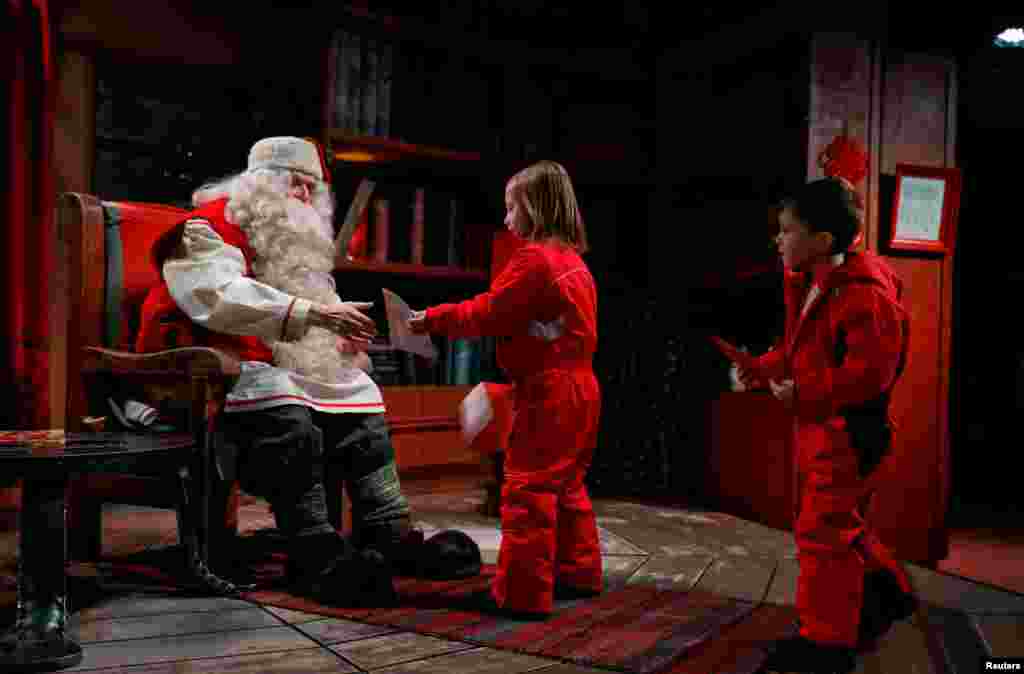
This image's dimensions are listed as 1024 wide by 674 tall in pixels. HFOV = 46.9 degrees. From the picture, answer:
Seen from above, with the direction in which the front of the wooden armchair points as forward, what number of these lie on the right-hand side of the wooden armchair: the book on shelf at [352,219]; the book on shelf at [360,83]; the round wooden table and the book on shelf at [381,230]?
1

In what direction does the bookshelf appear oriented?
toward the camera

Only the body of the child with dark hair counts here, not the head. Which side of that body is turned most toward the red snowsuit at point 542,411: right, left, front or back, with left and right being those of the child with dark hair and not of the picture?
front

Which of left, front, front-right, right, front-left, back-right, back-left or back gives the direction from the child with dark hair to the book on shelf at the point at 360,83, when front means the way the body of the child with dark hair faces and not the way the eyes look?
front-right

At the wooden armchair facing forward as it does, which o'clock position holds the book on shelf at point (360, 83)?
The book on shelf is roughly at 10 o'clock from the wooden armchair.

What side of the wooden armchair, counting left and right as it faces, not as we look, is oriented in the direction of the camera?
right

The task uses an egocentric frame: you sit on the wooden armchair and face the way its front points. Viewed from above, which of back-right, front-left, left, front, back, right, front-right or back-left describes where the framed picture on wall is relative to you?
front

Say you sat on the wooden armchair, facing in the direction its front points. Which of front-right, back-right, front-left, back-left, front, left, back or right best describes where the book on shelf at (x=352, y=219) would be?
front-left

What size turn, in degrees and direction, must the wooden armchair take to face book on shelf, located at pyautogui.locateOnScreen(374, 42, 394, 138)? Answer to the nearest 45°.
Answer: approximately 45° to its left

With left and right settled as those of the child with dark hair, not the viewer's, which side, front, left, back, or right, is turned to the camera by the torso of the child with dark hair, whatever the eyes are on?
left
